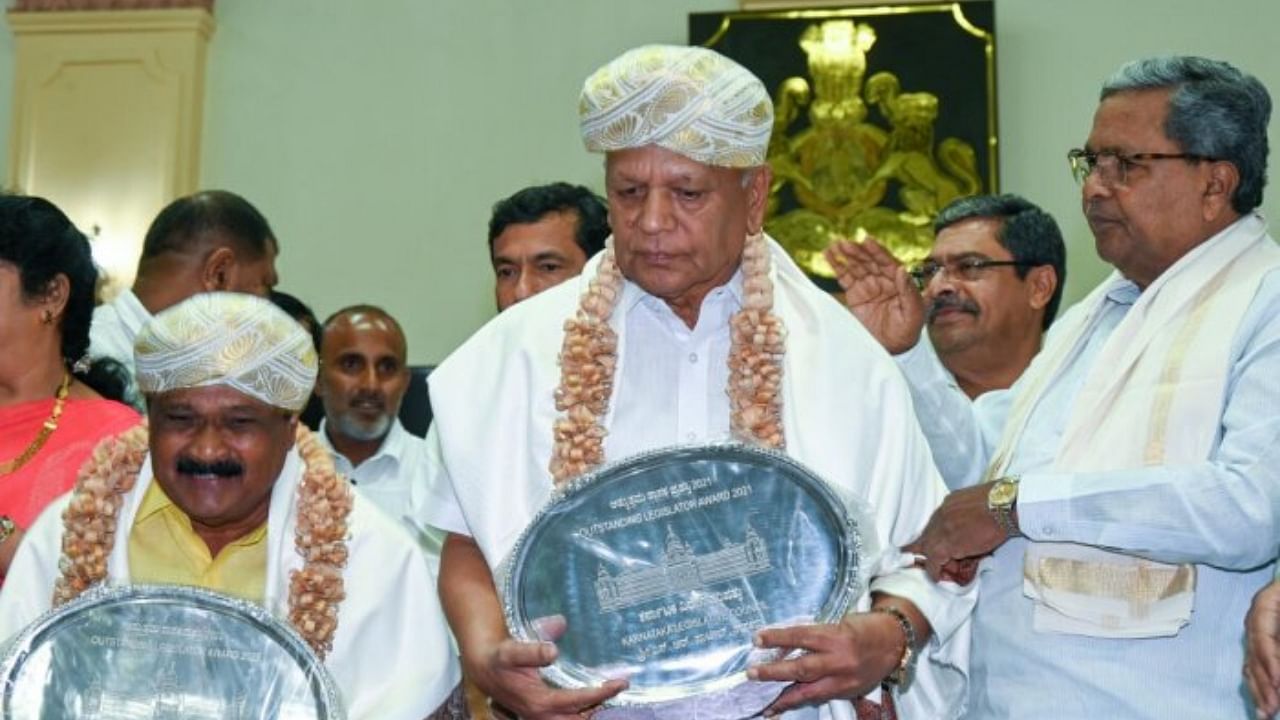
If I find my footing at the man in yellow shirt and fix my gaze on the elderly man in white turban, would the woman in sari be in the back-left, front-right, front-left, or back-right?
back-left

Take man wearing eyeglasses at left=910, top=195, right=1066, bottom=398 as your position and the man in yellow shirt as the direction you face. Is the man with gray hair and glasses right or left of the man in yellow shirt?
left

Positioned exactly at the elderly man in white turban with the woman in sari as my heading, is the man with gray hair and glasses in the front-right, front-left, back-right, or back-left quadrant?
back-right

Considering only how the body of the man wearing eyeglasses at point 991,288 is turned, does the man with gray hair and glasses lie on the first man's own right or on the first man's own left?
on the first man's own left

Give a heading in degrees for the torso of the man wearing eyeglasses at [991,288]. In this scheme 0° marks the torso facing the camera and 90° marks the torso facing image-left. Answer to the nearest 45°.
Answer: approximately 45°

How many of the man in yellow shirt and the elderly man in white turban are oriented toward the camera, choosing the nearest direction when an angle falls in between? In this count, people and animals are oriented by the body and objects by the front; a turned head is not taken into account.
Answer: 2

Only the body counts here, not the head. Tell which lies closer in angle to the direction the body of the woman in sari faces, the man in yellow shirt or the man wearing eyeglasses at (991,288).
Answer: the man in yellow shirt
